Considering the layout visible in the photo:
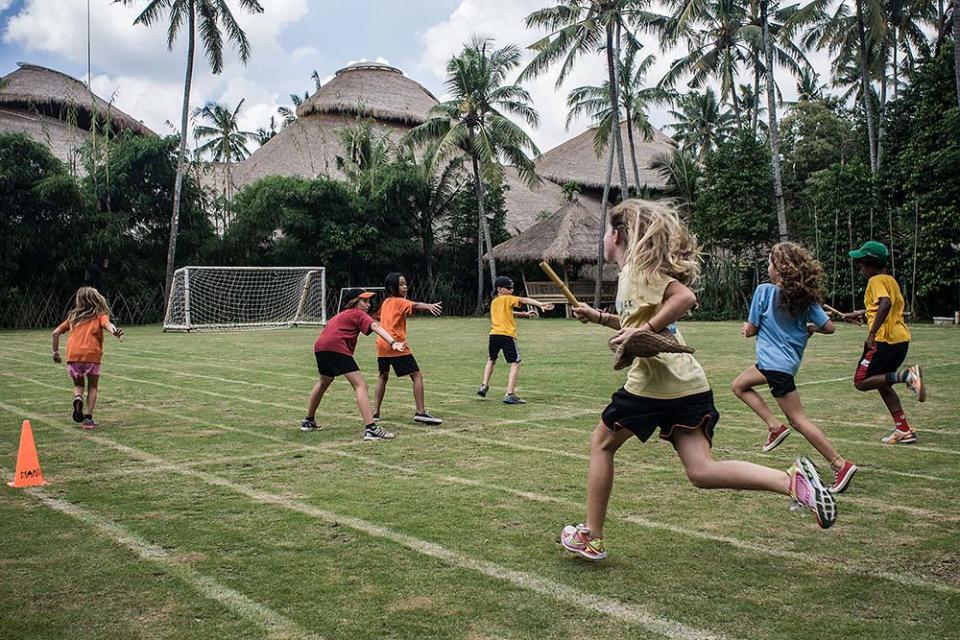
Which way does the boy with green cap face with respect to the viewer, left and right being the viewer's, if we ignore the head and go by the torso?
facing to the left of the viewer

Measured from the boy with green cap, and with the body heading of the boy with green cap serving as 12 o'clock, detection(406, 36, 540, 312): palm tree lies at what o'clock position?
The palm tree is roughly at 2 o'clock from the boy with green cap.

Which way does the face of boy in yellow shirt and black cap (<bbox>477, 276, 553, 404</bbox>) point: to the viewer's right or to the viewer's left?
to the viewer's right

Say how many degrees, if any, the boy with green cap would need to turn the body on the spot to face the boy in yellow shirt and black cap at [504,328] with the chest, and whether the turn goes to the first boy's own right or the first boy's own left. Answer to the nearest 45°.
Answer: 0° — they already face them

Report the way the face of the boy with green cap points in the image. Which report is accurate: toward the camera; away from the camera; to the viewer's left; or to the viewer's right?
to the viewer's left

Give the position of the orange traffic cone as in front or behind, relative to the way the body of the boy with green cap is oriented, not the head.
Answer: in front

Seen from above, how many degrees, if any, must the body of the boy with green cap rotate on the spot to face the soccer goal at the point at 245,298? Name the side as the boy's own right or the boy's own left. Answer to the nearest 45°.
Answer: approximately 45° to the boy's own right
